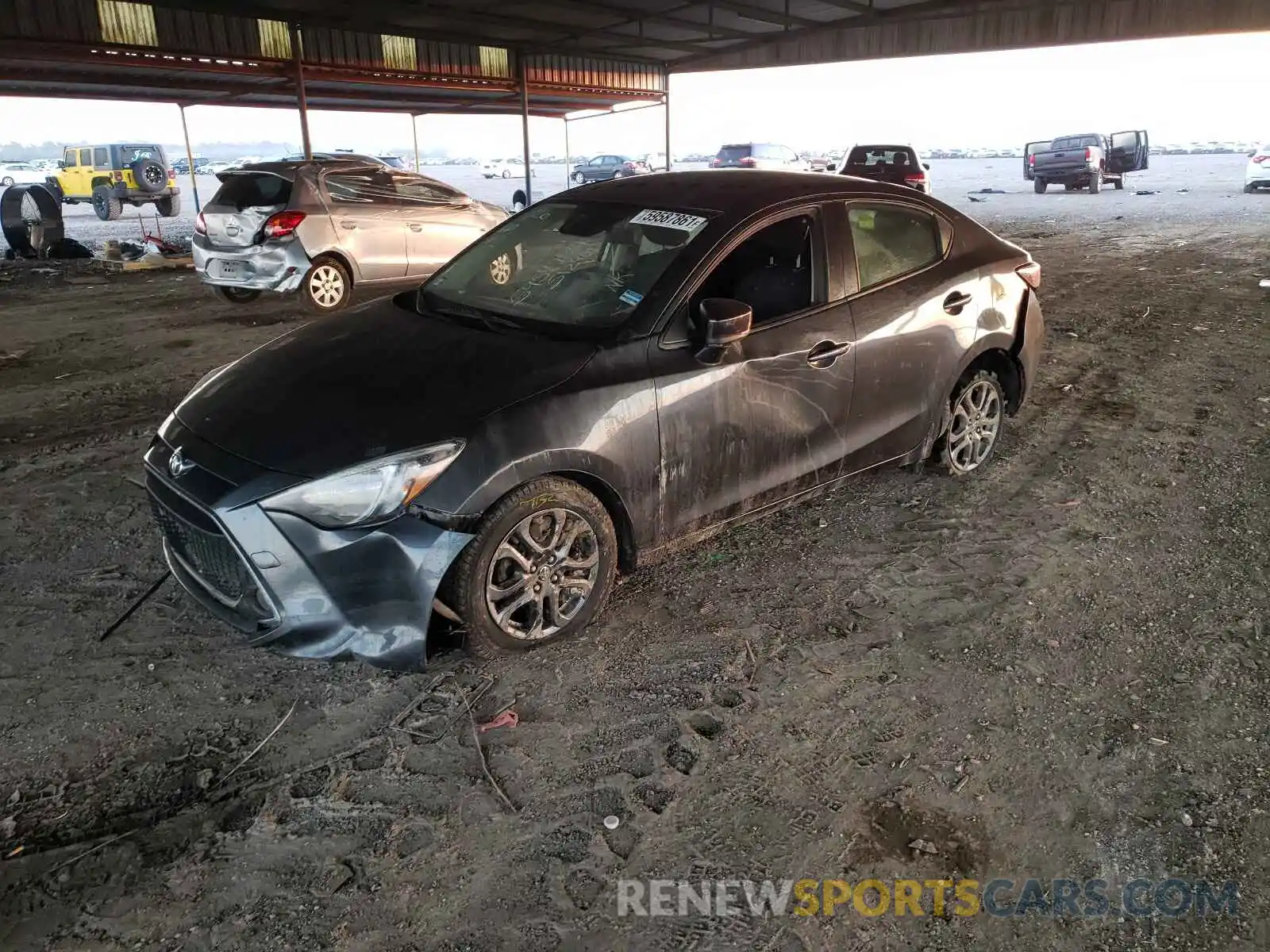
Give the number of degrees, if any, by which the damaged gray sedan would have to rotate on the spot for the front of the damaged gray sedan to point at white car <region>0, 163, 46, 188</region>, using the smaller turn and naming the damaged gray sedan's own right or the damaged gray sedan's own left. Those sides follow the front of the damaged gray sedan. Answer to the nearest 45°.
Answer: approximately 90° to the damaged gray sedan's own right

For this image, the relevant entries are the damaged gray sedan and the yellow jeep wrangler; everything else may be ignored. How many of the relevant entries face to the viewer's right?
0

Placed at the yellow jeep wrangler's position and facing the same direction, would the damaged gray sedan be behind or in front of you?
behind

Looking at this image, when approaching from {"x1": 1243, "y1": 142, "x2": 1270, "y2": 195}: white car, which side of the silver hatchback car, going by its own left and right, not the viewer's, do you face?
front

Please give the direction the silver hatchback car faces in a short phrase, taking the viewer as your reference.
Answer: facing away from the viewer and to the right of the viewer

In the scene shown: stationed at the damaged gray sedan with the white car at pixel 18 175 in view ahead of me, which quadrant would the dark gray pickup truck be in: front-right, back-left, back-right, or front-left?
front-right

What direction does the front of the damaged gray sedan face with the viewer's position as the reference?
facing the viewer and to the left of the viewer
